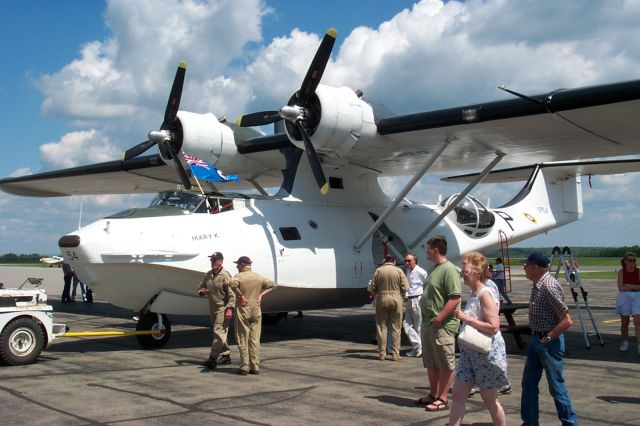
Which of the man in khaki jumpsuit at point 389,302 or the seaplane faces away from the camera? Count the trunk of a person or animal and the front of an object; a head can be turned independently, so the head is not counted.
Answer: the man in khaki jumpsuit

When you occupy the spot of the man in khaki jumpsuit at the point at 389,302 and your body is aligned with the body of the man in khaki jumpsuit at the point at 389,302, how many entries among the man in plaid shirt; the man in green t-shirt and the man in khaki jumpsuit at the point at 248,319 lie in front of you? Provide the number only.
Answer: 0

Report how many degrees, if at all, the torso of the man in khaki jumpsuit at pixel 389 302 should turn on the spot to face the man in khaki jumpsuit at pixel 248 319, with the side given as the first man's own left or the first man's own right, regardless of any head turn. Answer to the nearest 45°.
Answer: approximately 135° to the first man's own left

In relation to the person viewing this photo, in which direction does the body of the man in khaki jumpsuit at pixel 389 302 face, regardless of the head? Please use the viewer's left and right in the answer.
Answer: facing away from the viewer

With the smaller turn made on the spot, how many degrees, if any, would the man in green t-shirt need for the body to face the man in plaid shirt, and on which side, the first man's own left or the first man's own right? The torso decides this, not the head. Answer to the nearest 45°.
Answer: approximately 135° to the first man's own left

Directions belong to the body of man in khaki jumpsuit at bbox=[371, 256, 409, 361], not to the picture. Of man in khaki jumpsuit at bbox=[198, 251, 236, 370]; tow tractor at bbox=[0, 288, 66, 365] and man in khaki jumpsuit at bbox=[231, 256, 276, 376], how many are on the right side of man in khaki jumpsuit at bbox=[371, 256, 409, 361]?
0

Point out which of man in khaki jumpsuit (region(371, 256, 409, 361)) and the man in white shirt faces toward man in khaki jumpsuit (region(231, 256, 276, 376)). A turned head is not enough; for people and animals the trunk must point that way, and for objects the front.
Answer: the man in white shirt

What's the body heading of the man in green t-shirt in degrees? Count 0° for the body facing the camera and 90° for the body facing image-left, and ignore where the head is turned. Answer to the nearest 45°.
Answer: approximately 90°

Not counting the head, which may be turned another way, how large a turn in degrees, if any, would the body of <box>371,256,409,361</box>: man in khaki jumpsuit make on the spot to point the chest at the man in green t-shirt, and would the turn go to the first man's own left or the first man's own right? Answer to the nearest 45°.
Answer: approximately 180°

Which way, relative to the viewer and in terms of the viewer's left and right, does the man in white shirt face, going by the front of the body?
facing the viewer and to the left of the viewer

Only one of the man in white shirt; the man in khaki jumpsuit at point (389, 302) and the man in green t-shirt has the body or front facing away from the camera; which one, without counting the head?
the man in khaki jumpsuit

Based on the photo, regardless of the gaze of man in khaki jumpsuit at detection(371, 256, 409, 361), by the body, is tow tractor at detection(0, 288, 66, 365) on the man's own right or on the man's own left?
on the man's own left
